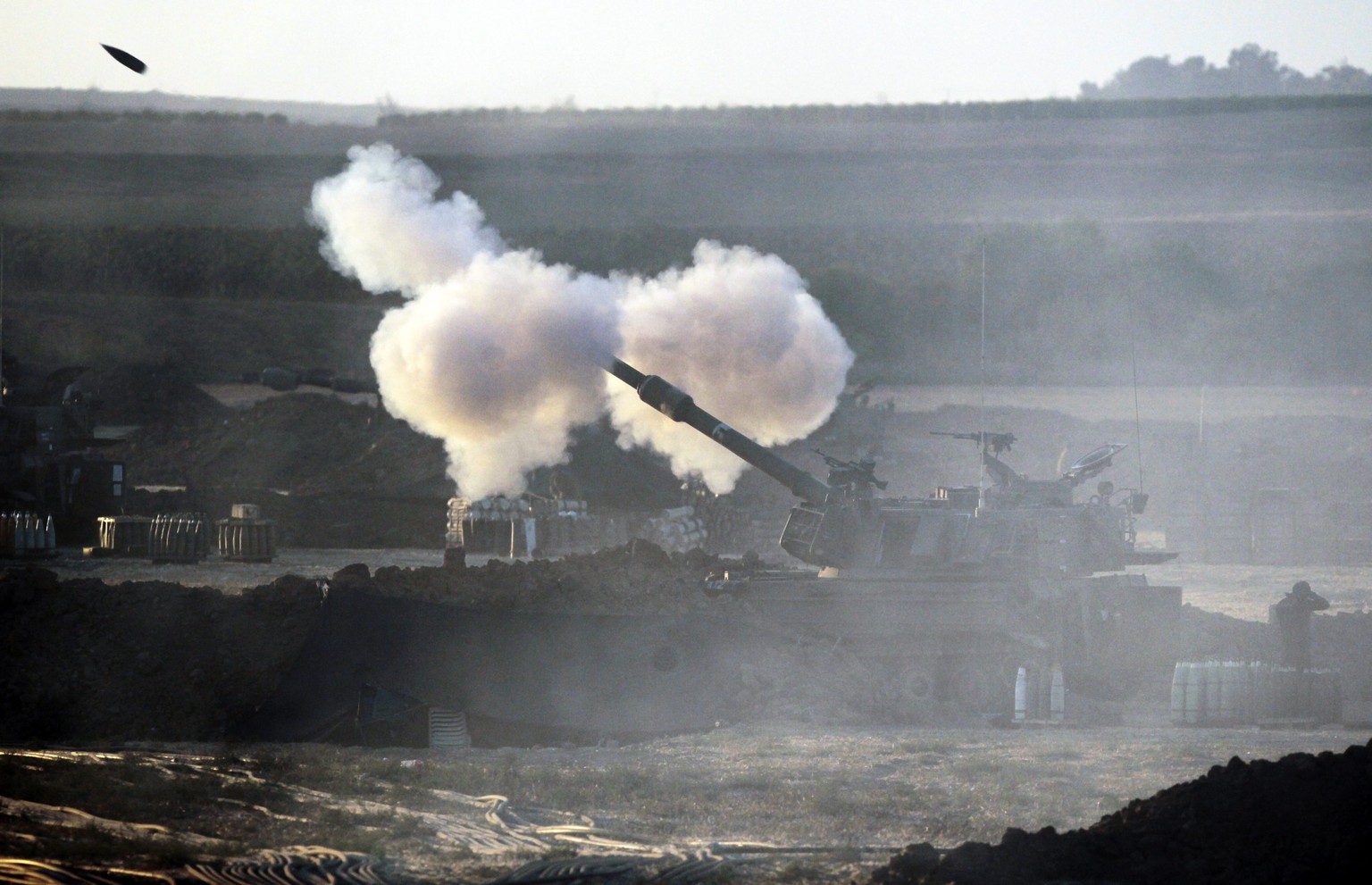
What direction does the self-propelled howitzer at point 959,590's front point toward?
to the viewer's left

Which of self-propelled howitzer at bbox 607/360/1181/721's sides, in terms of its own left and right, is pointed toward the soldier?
back

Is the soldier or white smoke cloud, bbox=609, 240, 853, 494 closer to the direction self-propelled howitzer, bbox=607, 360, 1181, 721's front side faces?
the white smoke cloud

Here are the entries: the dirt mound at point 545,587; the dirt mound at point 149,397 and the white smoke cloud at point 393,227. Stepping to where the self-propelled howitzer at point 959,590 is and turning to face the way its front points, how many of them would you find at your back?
0

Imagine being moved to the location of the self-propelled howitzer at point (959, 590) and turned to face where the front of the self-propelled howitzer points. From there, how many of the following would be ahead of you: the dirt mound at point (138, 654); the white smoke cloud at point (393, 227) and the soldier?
2

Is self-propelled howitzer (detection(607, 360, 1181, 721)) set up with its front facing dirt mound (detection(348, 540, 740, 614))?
yes

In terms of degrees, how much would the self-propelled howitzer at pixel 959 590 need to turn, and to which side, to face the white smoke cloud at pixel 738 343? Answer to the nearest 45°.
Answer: approximately 45° to its right

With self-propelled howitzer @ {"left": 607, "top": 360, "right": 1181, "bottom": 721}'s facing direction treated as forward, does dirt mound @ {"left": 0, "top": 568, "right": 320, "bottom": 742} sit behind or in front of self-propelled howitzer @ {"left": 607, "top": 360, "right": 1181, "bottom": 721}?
in front

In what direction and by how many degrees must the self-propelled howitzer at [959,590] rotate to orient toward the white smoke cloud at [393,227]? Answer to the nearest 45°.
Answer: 0° — it already faces it

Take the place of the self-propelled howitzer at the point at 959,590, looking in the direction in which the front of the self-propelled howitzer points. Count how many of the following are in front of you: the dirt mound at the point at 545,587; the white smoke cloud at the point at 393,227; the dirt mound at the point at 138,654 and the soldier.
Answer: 3

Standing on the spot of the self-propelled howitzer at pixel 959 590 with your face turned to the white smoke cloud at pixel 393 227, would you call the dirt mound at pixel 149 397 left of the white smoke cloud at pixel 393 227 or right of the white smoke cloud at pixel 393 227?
right

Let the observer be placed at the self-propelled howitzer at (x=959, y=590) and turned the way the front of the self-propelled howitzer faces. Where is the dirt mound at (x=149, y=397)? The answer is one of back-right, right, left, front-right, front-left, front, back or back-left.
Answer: front-right
